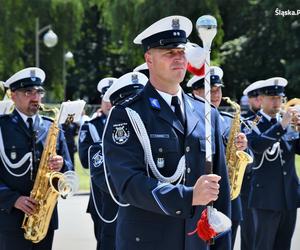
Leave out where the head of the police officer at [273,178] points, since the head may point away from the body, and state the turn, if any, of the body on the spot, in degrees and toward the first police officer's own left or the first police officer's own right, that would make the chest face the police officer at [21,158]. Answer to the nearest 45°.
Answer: approximately 90° to the first police officer's own right

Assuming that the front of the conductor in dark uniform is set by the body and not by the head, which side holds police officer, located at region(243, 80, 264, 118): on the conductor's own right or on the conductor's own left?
on the conductor's own left

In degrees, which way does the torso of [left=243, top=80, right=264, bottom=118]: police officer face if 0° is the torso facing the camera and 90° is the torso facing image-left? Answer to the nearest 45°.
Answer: approximately 315°

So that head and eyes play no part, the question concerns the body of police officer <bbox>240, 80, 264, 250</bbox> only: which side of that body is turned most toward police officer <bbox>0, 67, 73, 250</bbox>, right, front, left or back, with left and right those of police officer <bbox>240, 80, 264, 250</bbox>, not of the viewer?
right
